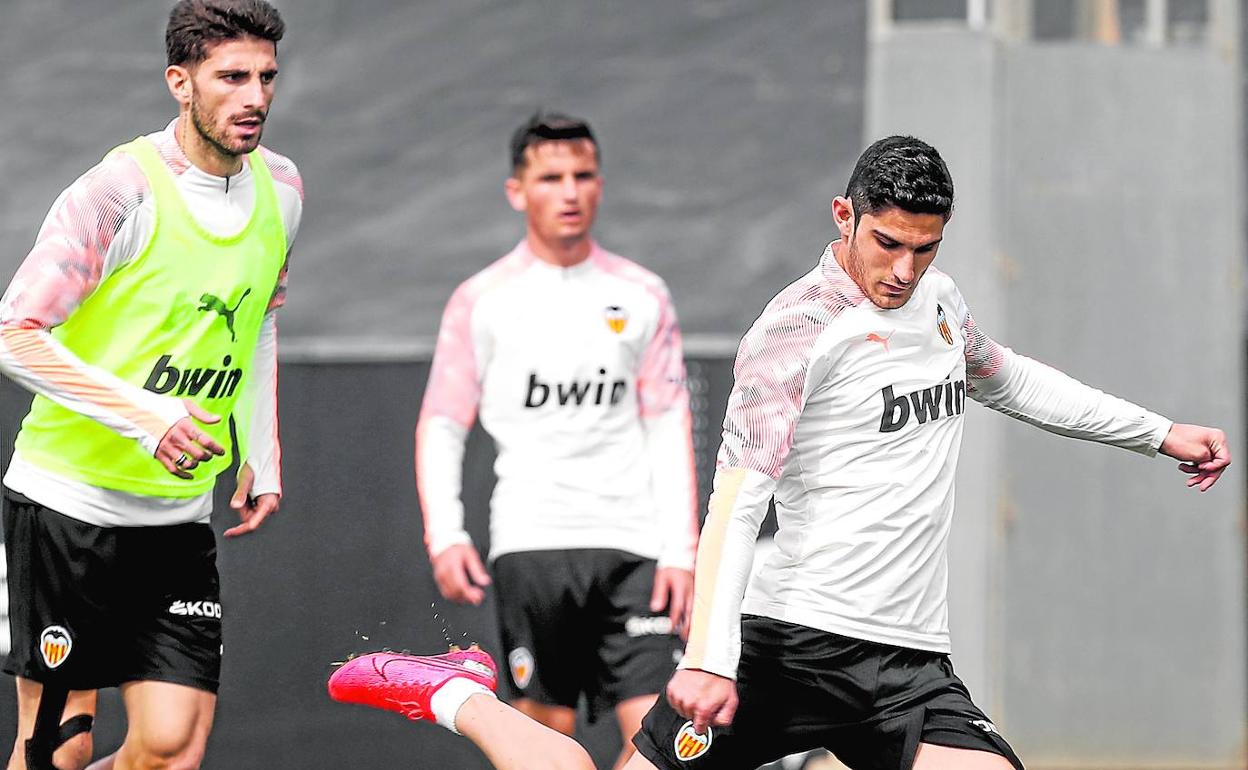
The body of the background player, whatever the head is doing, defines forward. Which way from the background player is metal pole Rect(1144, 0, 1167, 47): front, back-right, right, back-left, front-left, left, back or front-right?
back-left

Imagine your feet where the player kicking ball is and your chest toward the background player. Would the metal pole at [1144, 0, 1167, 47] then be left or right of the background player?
right

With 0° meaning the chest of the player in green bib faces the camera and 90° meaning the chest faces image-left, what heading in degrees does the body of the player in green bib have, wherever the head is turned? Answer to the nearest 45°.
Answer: approximately 315°

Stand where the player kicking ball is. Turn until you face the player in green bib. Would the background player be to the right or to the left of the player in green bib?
right

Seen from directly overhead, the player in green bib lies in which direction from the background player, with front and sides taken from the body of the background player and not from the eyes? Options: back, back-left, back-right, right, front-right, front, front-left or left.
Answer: front-right

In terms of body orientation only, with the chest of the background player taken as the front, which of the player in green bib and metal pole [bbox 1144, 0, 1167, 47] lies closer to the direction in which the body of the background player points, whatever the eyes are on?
the player in green bib

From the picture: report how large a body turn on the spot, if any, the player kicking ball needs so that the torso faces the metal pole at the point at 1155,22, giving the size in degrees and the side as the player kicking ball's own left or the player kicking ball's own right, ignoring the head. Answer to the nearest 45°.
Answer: approximately 135° to the player kicking ball's own left
